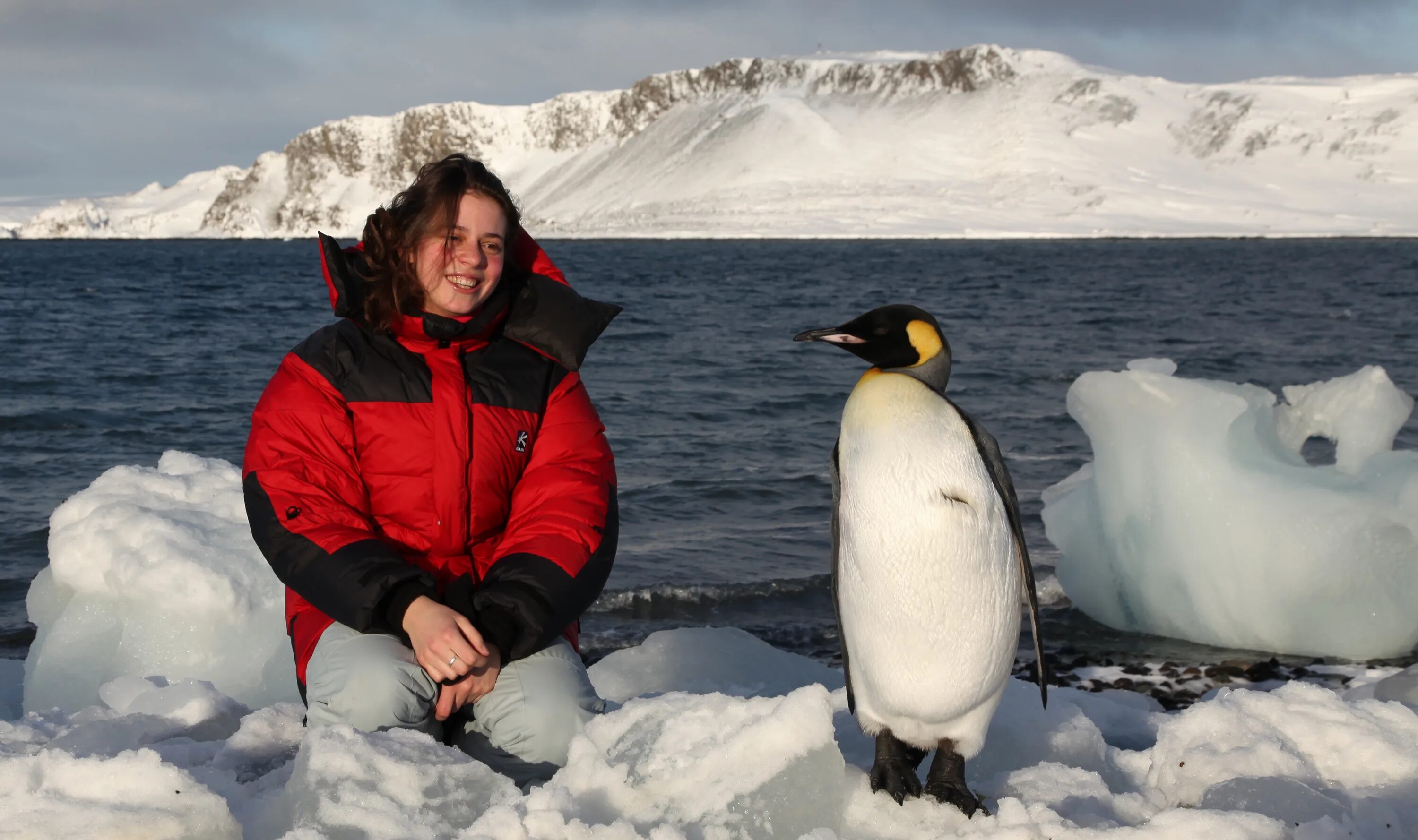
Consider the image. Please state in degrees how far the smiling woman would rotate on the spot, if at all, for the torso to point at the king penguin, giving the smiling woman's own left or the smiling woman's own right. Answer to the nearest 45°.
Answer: approximately 90° to the smiling woman's own left

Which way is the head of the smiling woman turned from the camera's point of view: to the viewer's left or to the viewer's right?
to the viewer's right

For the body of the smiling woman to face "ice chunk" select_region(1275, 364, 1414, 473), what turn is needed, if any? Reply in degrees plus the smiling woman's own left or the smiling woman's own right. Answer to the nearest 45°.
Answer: approximately 135° to the smiling woman's own left

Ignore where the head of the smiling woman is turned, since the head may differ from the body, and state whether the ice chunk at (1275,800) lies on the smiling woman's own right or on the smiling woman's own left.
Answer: on the smiling woman's own left

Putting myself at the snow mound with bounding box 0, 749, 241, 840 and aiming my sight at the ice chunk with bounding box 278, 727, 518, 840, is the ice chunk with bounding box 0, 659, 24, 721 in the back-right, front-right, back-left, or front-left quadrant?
back-left

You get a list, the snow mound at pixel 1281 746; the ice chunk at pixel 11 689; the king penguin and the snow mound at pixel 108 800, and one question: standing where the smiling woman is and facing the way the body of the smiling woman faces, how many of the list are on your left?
2

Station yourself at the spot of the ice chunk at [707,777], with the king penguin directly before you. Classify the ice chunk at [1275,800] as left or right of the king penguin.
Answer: right

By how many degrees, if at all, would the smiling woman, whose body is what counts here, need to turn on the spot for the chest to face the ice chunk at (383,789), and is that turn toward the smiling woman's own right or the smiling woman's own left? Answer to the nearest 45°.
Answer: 0° — they already face it

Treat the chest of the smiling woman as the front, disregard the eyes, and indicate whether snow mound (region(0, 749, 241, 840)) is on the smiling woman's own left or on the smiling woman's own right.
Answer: on the smiling woman's own right

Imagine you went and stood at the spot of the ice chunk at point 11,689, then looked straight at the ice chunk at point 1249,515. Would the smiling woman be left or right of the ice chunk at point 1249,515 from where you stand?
right

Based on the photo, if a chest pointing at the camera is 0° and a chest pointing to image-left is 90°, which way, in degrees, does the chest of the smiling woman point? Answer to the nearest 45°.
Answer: approximately 0°

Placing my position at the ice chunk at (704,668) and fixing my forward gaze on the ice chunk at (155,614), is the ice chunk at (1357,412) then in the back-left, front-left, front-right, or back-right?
back-right

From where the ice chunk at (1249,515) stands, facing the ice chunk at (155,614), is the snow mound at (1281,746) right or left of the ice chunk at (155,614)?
left
